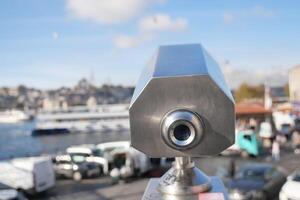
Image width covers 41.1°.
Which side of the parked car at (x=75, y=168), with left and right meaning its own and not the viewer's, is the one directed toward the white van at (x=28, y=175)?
right

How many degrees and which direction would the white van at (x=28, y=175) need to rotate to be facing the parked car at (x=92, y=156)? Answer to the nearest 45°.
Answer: approximately 90° to its right

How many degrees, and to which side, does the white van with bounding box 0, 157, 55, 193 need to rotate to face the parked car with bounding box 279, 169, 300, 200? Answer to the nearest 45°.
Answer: approximately 180°

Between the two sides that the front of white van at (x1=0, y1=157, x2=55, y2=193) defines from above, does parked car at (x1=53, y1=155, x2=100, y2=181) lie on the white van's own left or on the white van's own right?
on the white van's own right

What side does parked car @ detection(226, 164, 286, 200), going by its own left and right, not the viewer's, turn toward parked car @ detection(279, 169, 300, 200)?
left

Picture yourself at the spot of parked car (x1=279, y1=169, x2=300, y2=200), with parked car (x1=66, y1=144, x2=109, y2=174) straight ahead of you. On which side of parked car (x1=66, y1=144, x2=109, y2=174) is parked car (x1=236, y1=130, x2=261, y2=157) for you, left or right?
right

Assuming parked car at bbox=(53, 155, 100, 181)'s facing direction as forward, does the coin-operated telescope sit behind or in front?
in front

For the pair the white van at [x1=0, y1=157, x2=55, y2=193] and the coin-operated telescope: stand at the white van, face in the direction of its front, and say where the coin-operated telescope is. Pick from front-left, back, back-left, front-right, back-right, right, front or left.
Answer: back-left

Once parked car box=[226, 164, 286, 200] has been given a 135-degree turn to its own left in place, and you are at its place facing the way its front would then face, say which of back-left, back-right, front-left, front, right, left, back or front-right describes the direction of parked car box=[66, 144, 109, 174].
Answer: back-left

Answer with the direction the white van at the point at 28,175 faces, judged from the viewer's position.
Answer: facing away from the viewer and to the left of the viewer
